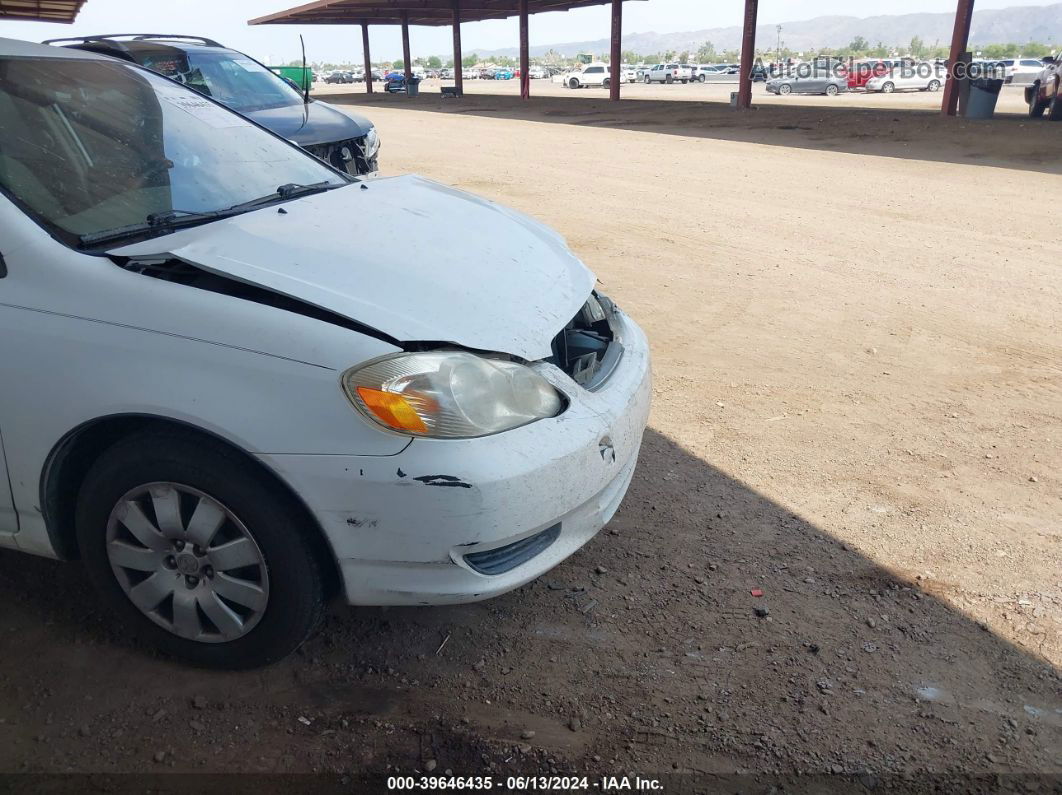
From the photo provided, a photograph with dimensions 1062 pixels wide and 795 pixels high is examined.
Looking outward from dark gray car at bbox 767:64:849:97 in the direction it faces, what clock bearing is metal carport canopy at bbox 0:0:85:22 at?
The metal carport canopy is roughly at 10 o'clock from the dark gray car.

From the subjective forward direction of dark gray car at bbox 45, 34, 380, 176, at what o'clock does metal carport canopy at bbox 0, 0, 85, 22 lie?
The metal carport canopy is roughly at 7 o'clock from the dark gray car.

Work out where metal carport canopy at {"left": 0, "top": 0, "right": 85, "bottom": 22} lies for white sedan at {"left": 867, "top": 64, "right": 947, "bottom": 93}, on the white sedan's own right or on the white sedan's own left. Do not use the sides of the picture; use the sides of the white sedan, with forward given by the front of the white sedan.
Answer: on the white sedan's own left

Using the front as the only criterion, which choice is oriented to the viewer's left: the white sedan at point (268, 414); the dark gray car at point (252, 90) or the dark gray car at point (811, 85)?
the dark gray car at point (811, 85)

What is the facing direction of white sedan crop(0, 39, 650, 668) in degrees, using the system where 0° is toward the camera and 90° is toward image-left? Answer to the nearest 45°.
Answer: approximately 315°

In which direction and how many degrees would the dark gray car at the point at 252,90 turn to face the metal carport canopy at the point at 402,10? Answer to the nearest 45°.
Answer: approximately 135° to its left

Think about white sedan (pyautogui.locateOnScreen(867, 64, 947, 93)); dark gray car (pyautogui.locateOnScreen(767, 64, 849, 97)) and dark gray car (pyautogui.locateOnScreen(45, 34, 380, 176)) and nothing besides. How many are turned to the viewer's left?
2

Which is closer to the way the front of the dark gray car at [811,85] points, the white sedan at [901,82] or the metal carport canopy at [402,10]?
the metal carport canopy

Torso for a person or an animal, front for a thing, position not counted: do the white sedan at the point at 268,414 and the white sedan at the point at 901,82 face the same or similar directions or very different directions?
very different directions

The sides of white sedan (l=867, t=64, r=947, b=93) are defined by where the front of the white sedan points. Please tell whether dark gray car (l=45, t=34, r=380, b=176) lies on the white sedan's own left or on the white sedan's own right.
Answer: on the white sedan's own left

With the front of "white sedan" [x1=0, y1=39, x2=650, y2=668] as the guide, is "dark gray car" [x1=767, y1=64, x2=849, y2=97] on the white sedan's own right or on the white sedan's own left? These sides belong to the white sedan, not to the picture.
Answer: on the white sedan's own left

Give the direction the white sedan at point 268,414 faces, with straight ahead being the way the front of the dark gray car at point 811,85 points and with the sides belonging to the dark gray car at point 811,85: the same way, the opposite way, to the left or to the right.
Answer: the opposite way

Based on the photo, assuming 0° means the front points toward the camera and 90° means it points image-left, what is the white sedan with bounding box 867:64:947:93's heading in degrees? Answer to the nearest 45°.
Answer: approximately 90°
